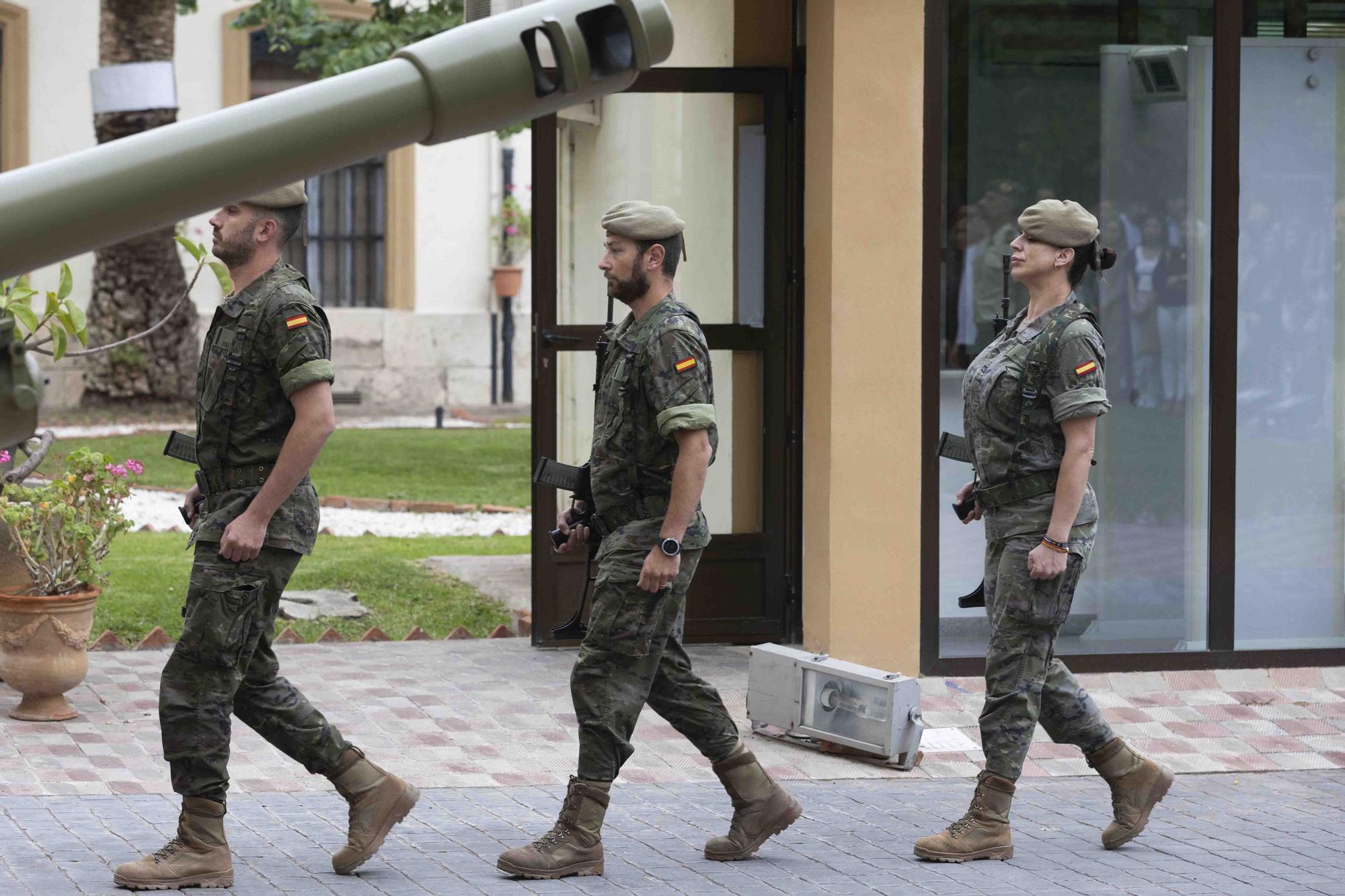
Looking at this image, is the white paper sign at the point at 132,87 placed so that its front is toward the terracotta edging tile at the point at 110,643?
yes

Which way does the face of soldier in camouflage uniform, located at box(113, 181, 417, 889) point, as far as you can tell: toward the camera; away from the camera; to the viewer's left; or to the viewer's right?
to the viewer's left

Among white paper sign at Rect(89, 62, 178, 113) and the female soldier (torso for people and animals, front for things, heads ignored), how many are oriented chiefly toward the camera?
1

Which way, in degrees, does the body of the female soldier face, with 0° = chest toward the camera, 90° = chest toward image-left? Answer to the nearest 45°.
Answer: approximately 90°

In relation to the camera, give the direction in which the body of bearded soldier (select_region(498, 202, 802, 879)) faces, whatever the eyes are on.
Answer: to the viewer's left

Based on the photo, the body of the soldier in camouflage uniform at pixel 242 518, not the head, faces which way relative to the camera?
to the viewer's left

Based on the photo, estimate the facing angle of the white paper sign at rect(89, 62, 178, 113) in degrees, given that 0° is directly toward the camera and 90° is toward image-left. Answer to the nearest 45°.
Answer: approximately 0°

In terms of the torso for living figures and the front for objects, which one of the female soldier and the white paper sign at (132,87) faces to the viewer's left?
the female soldier

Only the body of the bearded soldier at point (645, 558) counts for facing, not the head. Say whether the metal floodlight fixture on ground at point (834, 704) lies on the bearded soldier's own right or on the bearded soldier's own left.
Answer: on the bearded soldier's own right

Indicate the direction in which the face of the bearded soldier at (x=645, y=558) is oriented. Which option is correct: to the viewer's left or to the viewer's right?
to the viewer's left

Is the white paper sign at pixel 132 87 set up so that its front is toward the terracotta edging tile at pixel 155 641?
yes

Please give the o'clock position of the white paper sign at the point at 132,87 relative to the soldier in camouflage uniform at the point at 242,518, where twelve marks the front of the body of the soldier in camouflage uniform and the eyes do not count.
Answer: The white paper sign is roughly at 3 o'clock from the soldier in camouflage uniform.

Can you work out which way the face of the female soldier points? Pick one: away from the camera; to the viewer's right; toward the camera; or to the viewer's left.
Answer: to the viewer's left

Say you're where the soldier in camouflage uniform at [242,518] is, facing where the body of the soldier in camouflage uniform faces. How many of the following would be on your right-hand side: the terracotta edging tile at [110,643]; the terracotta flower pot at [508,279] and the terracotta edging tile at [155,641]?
3
